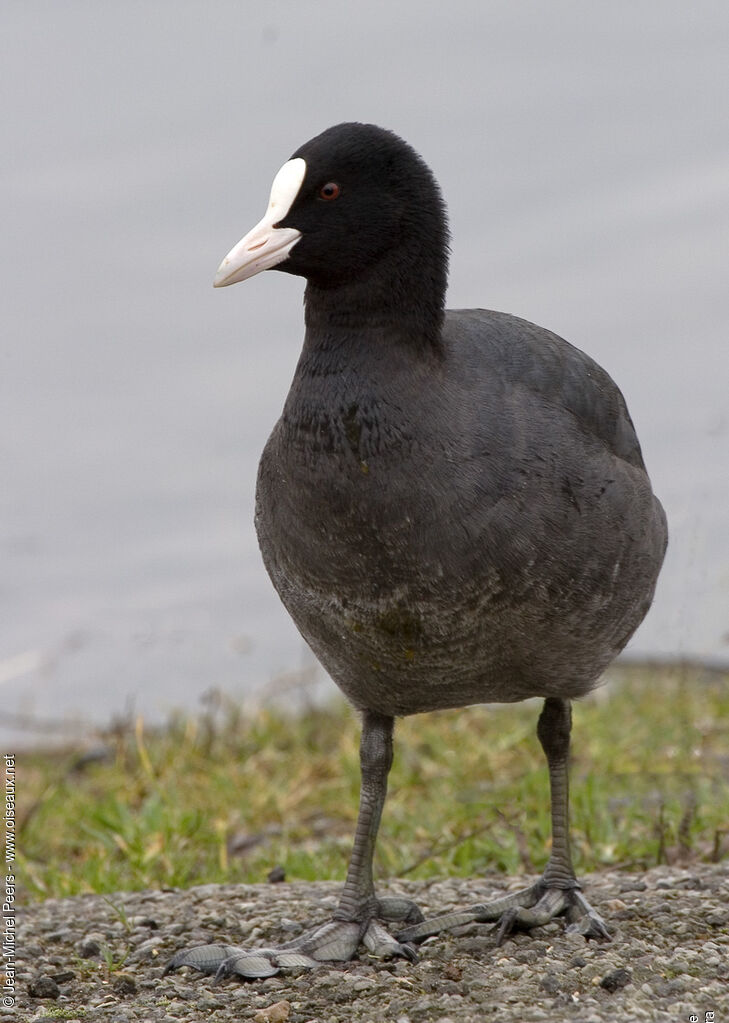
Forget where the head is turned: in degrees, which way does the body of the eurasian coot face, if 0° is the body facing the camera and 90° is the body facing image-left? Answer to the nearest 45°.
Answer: approximately 45°
